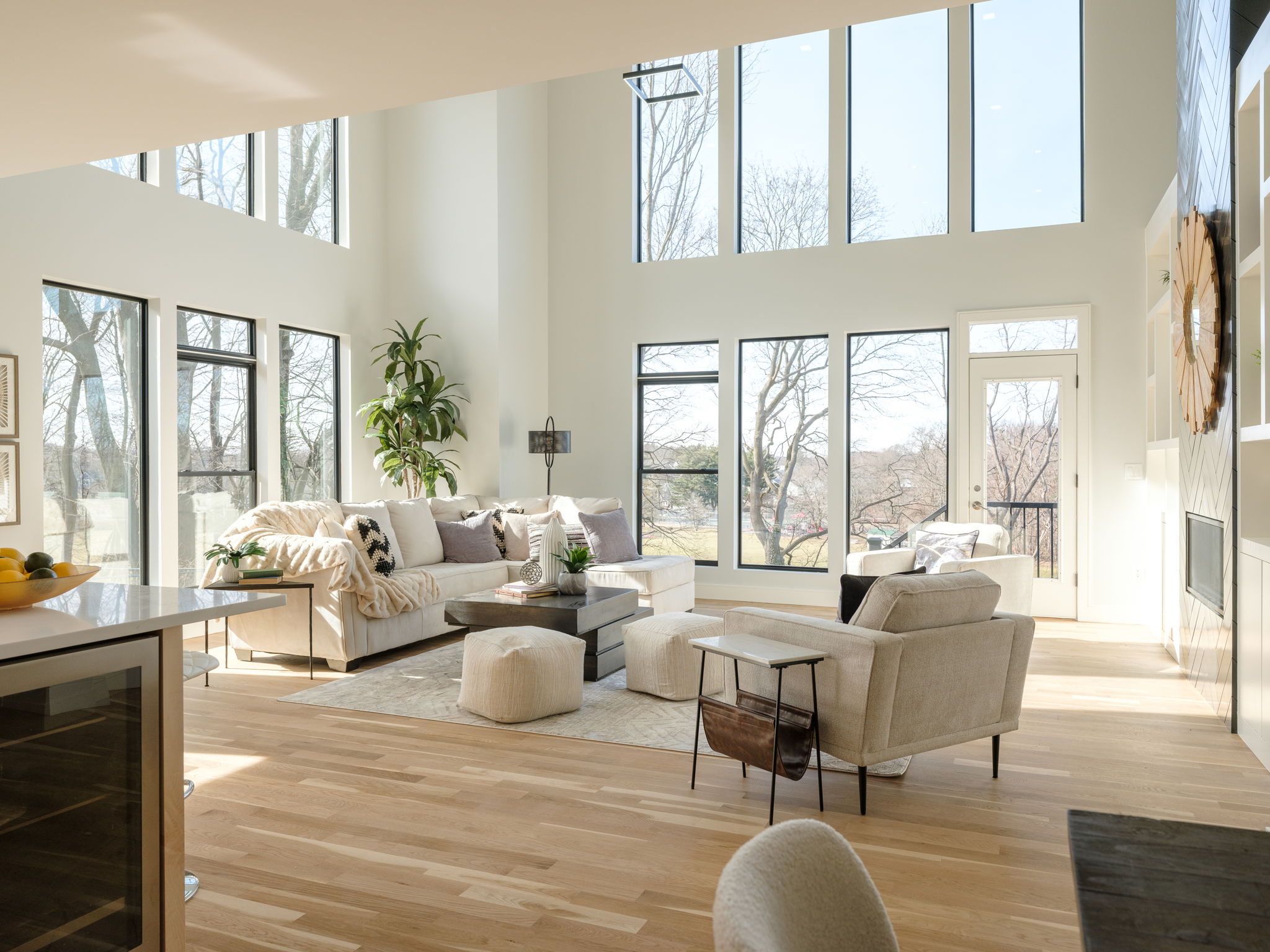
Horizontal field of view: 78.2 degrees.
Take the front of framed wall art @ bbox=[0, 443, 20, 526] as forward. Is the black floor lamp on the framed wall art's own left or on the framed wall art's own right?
on the framed wall art's own left

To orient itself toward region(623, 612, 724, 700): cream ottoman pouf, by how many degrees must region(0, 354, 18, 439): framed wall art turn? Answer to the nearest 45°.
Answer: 0° — it already faces it

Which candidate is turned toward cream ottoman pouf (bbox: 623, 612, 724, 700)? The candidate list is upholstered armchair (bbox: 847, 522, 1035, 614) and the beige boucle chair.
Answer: the upholstered armchair

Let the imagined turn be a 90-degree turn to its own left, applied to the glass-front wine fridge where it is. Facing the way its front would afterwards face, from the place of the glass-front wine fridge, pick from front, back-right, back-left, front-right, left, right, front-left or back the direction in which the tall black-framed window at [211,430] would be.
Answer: front-left

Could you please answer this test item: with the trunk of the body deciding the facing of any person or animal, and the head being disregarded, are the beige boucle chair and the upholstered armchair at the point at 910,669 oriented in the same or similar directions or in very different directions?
very different directions

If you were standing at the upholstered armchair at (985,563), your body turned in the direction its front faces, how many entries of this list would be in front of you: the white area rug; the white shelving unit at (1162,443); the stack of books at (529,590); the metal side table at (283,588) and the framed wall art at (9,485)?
4

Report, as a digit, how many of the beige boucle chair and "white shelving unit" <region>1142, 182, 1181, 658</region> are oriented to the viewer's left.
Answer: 1

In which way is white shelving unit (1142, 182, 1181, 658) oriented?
to the viewer's left

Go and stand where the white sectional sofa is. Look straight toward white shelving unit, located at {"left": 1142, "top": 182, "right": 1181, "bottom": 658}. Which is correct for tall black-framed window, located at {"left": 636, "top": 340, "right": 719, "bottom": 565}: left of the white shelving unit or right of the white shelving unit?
left
